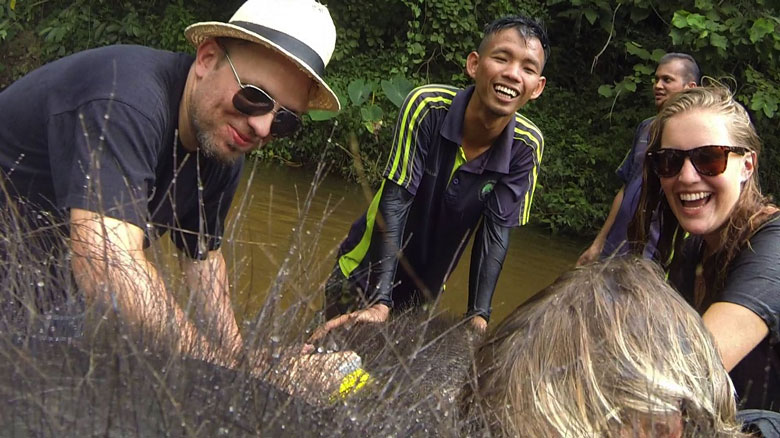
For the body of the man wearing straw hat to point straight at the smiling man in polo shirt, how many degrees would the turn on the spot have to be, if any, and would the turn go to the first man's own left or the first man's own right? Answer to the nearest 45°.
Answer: approximately 90° to the first man's own left

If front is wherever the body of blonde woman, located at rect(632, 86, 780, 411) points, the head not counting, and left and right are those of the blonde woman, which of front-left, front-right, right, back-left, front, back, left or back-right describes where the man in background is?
back-right

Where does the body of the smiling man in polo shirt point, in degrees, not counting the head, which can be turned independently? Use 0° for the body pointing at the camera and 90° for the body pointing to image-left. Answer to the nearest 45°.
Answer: approximately 0°

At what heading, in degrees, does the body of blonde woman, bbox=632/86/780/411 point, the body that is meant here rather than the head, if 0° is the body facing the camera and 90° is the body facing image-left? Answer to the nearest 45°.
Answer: approximately 45°

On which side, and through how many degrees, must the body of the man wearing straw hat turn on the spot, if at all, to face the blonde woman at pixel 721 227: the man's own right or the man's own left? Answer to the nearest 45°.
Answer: approximately 45° to the man's own left

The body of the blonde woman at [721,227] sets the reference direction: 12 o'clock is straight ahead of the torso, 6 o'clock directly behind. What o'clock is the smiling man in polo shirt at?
The smiling man in polo shirt is roughly at 3 o'clock from the blonde woman.

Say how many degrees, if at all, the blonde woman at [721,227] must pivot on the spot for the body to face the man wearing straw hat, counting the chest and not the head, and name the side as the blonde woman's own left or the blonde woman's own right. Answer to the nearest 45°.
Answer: approximately 45° to the blonde woman's own right

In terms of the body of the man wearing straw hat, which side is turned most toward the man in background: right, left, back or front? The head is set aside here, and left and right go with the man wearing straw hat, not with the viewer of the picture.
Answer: left

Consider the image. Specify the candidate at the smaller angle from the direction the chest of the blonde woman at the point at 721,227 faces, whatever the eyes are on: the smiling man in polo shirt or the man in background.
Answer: the smiling man in polo shirt

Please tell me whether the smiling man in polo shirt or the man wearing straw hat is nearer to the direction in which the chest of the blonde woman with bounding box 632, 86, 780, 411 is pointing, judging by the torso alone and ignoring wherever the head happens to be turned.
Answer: the man wearing straw hat
